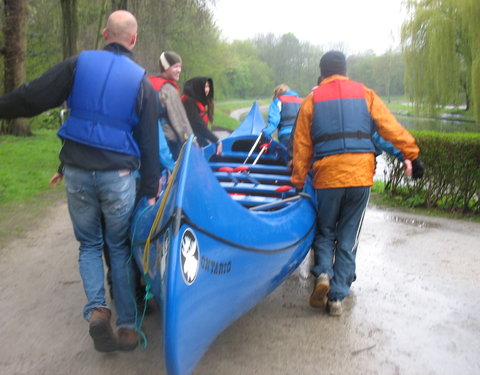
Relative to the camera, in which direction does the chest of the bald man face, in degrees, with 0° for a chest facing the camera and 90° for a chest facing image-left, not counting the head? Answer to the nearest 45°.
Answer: approximately 180°

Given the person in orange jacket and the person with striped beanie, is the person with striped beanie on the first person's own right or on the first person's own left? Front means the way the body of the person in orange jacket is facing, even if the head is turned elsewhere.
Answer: on the first person's own left

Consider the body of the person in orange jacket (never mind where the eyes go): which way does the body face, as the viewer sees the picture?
away from the camera

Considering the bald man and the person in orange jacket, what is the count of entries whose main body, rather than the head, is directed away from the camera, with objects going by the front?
2

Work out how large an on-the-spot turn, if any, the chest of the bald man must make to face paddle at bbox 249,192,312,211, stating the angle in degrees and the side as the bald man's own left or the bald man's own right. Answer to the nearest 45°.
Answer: approximately 45° to the bald man's own right
